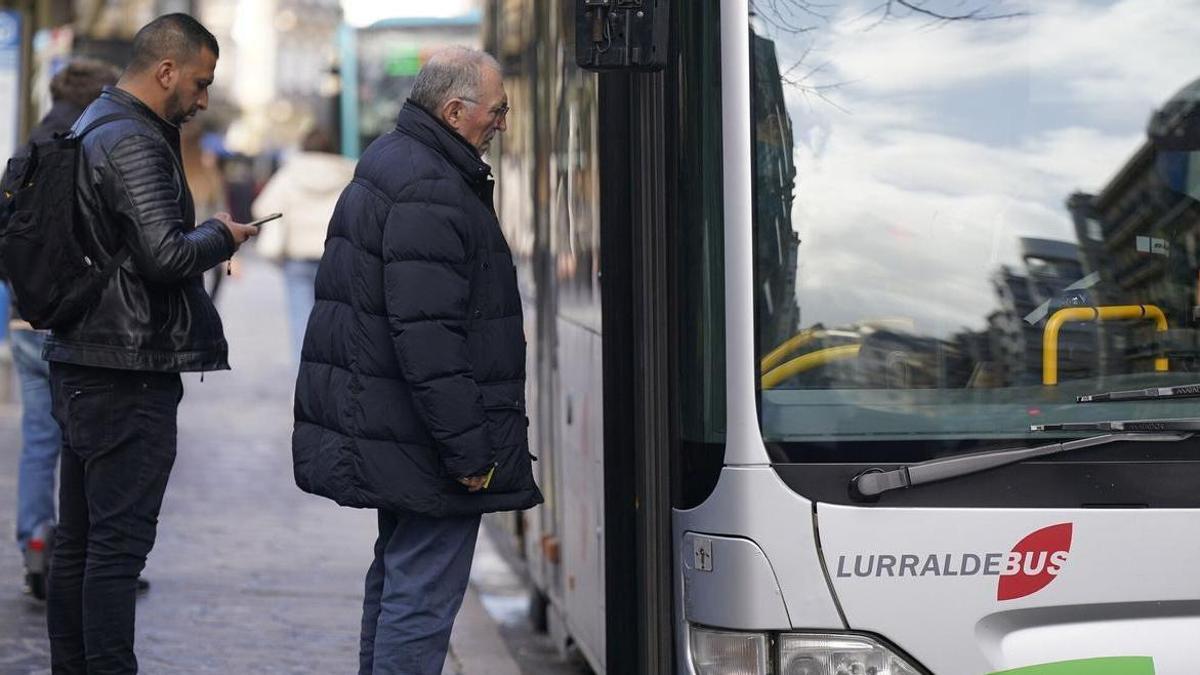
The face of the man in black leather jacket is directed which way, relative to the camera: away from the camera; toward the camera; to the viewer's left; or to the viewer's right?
to the viewer's right

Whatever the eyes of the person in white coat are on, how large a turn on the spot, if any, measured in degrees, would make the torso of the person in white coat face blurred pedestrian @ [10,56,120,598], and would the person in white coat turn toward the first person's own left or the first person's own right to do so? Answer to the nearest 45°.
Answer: approximately 180°

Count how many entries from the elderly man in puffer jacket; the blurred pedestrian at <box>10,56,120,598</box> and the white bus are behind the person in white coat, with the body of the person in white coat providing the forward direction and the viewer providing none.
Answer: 3

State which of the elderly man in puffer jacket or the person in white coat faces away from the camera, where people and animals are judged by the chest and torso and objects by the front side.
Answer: the person in white coat

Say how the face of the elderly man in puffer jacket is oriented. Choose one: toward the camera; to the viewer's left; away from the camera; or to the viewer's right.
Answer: to the viewer's right

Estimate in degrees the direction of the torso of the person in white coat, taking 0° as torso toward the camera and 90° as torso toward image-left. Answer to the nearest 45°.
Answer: approximately 180°

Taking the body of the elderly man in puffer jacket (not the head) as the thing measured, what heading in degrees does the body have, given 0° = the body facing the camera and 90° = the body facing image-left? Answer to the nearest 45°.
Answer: approximately 270°

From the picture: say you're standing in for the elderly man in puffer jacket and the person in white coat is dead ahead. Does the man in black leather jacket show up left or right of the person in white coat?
left

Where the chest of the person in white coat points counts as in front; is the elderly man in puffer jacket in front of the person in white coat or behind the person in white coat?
behind

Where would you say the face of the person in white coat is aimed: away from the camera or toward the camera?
away from the camera

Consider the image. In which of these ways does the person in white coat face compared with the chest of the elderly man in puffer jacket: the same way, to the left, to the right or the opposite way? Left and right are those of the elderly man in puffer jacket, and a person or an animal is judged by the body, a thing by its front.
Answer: to the left

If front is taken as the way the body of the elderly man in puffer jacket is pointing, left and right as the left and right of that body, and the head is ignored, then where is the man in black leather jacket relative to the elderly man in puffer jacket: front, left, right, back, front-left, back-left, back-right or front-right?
back-left

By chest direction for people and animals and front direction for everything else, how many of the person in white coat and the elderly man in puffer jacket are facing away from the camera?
1

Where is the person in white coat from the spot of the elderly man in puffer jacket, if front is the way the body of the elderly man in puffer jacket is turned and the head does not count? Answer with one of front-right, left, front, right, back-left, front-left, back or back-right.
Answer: left

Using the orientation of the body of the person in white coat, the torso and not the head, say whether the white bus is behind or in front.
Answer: behind
